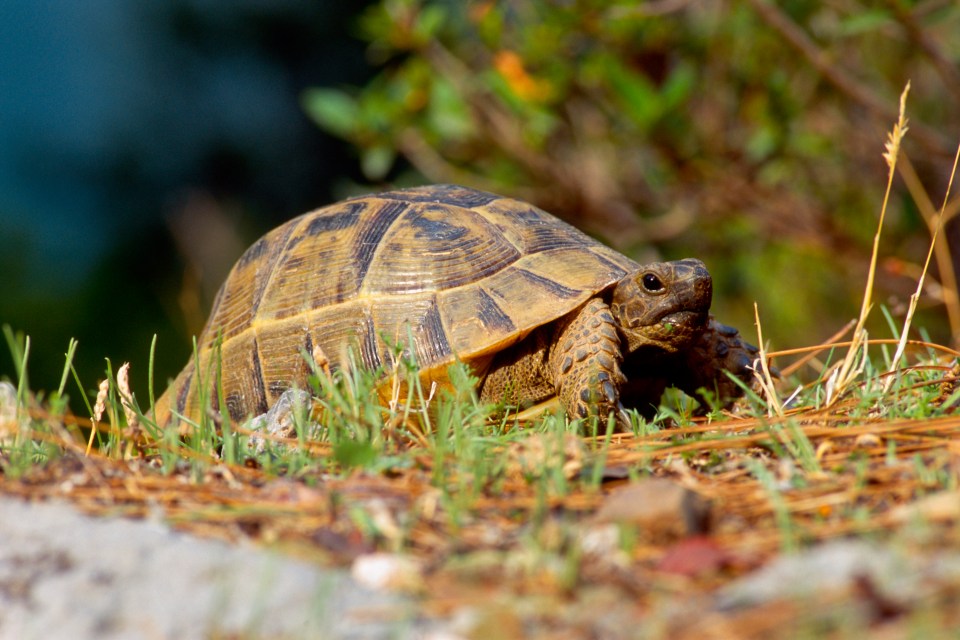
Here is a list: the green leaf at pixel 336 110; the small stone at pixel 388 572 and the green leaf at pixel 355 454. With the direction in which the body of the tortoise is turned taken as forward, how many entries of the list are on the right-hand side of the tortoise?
2

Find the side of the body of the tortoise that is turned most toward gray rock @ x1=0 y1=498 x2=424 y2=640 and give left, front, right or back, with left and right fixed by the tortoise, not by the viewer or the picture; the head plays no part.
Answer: right

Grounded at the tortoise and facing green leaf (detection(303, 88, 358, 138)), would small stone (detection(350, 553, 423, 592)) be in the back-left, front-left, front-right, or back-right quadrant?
back-left

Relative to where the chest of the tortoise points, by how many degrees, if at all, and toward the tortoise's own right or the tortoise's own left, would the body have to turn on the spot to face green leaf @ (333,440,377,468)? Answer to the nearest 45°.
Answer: approximately 90° to the tortoise's own right

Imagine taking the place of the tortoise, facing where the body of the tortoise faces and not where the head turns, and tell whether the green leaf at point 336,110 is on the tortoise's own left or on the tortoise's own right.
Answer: on the tortoise's own left

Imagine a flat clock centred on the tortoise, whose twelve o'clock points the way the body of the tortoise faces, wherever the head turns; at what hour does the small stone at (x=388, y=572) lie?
The small stone is roughly at 3 o'clock from the tortoise.

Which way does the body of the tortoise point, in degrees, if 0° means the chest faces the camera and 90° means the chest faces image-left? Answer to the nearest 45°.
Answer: approximately 270°
